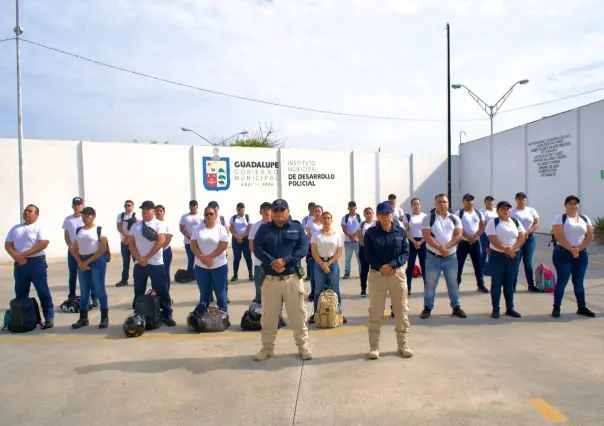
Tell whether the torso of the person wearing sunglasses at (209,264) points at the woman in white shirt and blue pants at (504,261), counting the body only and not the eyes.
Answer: no

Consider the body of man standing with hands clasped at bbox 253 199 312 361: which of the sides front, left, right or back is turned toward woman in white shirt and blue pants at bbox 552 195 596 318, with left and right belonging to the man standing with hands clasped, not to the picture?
left

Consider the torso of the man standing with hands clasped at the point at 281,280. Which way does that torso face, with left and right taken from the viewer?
facing the viewer

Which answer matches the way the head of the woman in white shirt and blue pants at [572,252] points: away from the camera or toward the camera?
toward the camera

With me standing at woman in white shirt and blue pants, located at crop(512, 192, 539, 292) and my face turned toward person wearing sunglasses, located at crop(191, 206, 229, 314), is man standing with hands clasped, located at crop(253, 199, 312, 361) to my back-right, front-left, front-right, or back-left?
front-left

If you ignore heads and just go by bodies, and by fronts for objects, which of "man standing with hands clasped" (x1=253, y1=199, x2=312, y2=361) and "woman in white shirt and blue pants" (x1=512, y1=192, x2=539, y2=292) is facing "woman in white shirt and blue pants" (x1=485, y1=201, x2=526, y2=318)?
"woman in white shirt and blue pants" (x1=512, y1=192, x2=539, y2=292)

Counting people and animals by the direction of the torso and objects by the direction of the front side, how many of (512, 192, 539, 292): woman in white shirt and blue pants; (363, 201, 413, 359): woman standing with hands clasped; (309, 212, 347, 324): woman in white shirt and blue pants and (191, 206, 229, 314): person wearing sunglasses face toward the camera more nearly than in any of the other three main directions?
4

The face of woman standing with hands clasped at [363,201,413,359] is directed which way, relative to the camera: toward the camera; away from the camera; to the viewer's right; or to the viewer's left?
toward the camera

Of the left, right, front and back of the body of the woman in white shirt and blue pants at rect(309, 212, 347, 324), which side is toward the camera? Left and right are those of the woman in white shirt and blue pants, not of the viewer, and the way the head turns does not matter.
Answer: front

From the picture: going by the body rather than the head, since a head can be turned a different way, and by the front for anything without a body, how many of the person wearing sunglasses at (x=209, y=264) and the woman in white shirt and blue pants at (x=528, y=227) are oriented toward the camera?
2

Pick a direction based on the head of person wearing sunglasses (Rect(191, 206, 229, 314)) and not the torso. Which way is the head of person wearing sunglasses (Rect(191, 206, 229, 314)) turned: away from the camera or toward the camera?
toward the camera

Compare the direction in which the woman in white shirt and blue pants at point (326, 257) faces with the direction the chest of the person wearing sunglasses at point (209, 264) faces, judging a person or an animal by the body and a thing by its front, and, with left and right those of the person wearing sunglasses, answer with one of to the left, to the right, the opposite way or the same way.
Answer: the same way

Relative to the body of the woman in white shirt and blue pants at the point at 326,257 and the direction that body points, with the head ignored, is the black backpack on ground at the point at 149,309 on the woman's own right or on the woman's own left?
on the woman's own right

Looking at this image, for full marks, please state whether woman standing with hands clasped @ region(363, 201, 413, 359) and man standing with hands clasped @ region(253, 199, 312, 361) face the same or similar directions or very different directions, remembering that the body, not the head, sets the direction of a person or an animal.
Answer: same or similar directions

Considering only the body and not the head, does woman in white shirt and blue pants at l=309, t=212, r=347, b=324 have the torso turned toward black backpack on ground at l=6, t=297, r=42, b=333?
no

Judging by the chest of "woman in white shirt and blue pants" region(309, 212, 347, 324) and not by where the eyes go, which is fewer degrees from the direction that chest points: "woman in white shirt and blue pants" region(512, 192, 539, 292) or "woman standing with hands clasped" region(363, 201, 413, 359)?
the woman standing with hands clasped

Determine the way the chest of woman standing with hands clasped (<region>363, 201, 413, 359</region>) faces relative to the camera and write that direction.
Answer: toward the camera

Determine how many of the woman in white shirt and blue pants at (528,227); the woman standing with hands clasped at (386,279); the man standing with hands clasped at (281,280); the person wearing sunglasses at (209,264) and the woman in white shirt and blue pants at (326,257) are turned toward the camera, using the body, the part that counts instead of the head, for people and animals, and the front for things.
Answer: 5

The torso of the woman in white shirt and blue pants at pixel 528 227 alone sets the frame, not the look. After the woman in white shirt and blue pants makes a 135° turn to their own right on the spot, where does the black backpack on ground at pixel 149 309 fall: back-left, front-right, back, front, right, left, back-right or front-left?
left

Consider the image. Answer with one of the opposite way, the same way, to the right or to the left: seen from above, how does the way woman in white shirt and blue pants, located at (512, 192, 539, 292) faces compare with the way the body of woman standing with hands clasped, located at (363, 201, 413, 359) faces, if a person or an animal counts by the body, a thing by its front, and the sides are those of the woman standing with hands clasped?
the same way

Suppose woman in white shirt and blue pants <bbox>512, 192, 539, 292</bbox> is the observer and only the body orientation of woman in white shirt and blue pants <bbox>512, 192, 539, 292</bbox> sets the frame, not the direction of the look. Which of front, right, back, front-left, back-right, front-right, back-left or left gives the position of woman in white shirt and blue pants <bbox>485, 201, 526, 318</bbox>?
front
